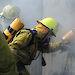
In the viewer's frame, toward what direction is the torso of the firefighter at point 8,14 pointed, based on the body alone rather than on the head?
to the viewer's right

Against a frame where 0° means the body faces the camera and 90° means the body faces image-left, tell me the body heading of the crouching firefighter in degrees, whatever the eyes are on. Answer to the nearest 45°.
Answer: approximately 270°

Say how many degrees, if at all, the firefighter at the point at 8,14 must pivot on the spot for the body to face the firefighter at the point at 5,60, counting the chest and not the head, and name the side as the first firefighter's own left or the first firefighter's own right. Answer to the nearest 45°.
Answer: approximately 90° to the first firefighter's own right

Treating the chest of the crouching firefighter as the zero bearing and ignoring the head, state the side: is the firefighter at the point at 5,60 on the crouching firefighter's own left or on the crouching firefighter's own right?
on the crouching firefighter's own right

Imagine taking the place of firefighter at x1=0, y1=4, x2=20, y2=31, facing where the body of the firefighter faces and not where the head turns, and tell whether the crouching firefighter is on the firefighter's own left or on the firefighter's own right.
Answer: on the firefighter's own right

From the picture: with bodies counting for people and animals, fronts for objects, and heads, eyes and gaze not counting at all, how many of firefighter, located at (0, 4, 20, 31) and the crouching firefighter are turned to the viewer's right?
2

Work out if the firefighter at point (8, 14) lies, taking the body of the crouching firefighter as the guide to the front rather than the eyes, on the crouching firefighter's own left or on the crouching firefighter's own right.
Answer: on the crouching firefighter's own left
